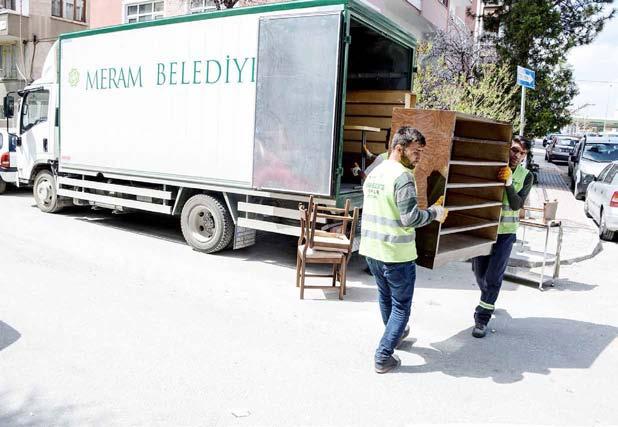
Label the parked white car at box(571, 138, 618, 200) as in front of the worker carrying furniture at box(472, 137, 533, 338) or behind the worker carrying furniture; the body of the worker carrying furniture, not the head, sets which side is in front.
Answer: behind

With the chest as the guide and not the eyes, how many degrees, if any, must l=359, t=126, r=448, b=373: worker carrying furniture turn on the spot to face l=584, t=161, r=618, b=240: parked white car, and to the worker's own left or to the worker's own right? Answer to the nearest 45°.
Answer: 0° — they already face it

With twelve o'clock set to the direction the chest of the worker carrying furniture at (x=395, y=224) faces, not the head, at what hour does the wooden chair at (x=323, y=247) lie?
The wooden chair is roughly at 10 o'clock from the worker carrying furniture.

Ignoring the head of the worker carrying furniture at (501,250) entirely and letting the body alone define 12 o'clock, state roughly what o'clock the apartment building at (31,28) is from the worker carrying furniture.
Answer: The apartment building is roughly at 3 o'clock from the worker carrying furniture.

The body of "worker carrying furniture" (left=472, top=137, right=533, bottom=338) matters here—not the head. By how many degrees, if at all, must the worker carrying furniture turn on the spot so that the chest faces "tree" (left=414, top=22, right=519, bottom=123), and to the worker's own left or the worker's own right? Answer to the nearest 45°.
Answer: approximately 135° to the worker's own right

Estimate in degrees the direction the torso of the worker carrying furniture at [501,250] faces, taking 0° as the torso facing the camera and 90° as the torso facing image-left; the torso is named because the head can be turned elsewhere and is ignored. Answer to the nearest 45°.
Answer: approximately 45°

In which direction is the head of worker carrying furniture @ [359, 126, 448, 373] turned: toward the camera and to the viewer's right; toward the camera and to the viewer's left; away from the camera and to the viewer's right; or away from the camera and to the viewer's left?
toward the camera and to the viewer's right

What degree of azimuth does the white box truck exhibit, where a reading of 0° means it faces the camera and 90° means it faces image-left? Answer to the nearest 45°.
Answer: approximately 135°

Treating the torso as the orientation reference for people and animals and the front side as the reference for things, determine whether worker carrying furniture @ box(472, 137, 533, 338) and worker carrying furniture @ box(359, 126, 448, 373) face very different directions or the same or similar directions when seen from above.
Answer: very different directions

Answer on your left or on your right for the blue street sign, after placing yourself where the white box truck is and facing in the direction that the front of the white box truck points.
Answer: on your right

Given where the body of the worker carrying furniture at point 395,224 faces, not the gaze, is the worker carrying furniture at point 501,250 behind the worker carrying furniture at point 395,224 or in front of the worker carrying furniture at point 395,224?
in front

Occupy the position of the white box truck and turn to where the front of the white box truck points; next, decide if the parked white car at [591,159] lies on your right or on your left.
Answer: on your right

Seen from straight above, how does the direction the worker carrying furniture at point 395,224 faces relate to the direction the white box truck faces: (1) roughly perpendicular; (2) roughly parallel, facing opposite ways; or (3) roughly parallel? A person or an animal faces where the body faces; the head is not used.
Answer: roughly perpendicular
